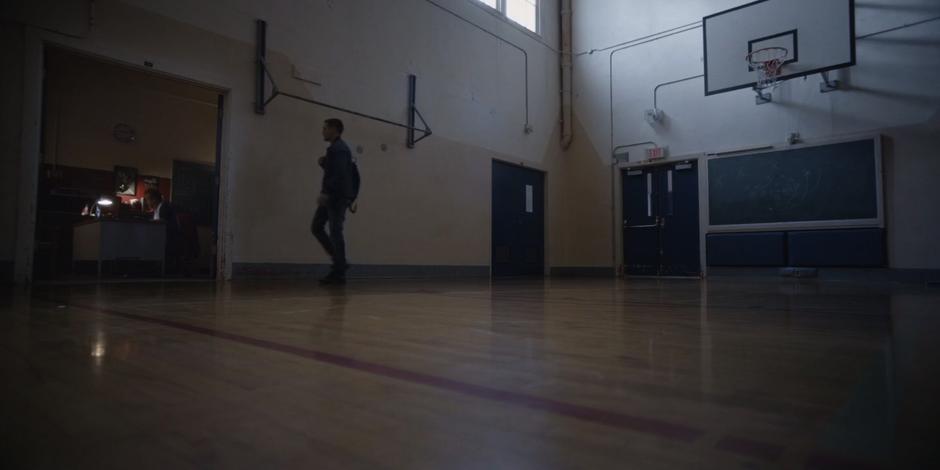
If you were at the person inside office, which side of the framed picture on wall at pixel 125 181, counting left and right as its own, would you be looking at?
front

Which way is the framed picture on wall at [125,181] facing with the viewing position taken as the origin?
facing the viewer

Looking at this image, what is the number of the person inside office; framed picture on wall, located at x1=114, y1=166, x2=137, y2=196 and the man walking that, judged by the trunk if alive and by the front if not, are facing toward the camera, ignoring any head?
1

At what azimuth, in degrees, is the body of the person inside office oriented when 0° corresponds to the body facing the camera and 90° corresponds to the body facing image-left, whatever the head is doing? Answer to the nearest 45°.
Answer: approximately 90°

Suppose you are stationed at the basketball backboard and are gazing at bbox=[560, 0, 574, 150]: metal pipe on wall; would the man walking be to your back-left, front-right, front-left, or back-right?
front-left

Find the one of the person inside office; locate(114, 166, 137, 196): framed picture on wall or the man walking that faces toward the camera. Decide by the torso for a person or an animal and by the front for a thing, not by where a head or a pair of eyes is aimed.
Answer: the framed picture on wall

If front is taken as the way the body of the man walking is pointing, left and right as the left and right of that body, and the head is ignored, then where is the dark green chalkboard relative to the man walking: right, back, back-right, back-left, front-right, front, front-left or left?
back

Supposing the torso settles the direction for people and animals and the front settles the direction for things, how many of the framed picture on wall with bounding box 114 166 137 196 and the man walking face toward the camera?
1

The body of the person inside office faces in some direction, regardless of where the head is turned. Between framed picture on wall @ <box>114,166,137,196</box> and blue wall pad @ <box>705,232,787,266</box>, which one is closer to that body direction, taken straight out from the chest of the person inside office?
the framed picture on wall

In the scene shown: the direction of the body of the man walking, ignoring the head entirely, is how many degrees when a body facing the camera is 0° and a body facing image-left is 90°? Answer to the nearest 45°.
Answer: approximately 90°

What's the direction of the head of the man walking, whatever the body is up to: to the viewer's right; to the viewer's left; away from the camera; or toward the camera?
to the viewer's left

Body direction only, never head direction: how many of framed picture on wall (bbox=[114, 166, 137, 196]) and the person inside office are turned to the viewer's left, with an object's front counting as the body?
1

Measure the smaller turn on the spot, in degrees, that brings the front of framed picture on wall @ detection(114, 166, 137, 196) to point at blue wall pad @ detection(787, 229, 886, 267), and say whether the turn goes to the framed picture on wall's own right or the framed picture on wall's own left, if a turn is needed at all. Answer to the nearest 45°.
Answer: approximately 45° to the framed picture on wall's own left

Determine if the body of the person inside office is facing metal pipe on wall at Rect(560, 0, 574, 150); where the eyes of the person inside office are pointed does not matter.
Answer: no

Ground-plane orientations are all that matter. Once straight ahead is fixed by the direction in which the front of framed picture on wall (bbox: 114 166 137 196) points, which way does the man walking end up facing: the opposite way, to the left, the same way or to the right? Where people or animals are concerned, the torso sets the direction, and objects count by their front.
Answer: to the right

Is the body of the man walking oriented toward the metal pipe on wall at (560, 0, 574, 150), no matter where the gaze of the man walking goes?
no

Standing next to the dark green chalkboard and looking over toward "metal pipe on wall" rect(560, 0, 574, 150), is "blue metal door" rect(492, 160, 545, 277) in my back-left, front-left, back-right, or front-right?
front-left

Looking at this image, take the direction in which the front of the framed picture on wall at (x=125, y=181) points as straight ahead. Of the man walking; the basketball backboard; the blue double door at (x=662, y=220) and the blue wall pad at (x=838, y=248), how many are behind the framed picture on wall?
0

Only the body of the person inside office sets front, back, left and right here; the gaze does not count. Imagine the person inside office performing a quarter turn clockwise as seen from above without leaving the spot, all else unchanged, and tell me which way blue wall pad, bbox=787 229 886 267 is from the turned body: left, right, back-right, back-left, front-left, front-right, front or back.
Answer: back-right

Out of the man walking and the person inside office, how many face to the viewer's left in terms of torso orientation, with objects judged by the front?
2
